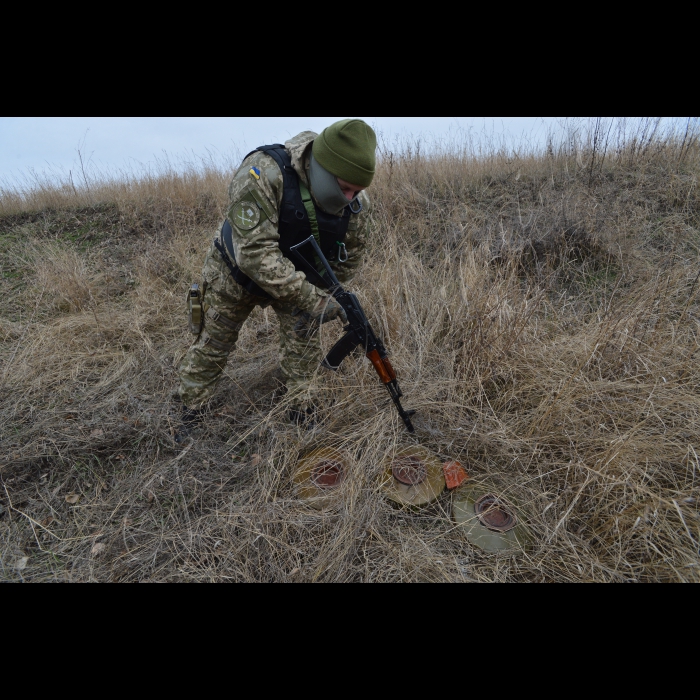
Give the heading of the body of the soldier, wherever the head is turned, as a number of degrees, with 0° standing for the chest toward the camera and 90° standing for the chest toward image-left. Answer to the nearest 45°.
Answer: approximately 315°

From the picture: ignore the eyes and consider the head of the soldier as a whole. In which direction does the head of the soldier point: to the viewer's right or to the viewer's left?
to the viewer's right
